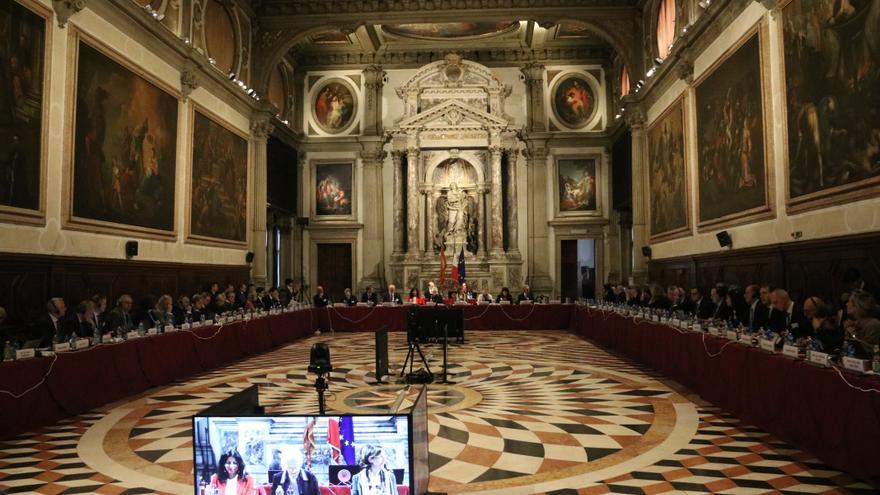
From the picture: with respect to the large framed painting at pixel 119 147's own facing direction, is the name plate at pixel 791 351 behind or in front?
in front

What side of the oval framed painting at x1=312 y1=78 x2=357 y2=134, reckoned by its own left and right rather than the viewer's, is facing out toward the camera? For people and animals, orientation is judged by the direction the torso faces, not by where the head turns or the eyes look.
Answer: front

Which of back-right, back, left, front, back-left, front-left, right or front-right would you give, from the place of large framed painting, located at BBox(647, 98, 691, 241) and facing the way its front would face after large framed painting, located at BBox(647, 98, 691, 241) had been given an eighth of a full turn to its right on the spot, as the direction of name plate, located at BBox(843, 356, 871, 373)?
left

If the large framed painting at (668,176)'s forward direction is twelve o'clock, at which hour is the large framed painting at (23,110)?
the large framed painting at (23,110) is roughly at 12 o'clock from the large framed painting at (668,176).

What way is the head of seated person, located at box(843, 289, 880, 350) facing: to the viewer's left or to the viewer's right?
to the viewer's left

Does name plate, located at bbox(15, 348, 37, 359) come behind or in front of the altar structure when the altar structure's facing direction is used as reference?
in front

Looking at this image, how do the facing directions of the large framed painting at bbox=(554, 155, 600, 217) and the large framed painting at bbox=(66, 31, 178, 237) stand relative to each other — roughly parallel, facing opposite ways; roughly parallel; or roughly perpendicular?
roughly perpendicular

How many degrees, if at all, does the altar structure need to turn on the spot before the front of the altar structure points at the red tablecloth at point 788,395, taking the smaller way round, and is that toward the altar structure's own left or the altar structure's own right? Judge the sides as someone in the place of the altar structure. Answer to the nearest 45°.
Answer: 0° — it already faces it

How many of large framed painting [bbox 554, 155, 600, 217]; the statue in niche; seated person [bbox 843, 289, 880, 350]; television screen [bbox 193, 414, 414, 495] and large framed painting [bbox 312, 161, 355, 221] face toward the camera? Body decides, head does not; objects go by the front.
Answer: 4

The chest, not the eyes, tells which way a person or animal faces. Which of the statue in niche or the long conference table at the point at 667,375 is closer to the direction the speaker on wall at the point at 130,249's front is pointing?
the long conference table

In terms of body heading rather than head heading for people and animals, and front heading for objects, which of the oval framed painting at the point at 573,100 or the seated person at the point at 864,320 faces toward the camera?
the oval framed painting

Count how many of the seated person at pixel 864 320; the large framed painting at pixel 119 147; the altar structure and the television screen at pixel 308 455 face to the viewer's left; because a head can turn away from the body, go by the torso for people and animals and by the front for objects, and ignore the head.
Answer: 1

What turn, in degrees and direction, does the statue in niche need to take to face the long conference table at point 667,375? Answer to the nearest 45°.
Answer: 0° — it already faces it

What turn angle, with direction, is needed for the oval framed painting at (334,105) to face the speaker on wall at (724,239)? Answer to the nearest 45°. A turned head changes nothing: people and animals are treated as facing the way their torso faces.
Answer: approximately 45° to its left

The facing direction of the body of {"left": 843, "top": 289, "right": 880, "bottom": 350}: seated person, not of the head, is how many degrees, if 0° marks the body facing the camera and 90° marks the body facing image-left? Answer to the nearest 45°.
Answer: approximately 90°

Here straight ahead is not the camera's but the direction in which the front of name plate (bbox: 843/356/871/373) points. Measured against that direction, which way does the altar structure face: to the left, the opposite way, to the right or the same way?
to the left

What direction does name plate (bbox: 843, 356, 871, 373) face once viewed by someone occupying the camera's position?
facing the viewer and to the left of the viewer

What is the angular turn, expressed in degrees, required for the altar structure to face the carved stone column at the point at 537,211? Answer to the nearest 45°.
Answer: approximately 90° to its left

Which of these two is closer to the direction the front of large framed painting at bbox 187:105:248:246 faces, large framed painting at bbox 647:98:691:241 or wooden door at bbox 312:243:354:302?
the large framed painting

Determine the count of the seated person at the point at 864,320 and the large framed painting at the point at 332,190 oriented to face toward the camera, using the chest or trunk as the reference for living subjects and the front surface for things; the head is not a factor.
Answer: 1

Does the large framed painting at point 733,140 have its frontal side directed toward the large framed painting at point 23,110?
yes
